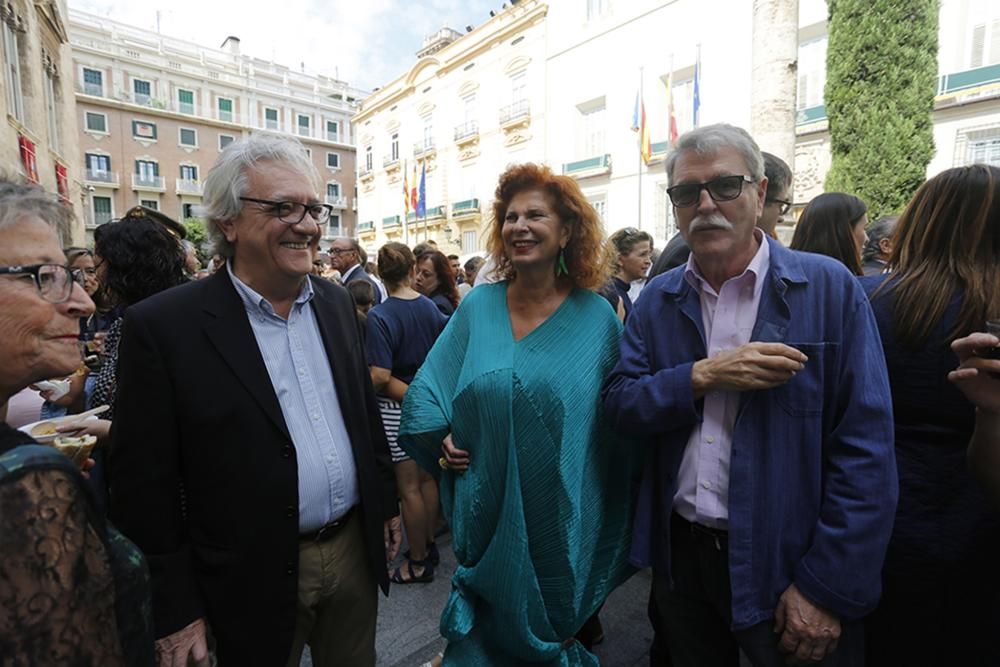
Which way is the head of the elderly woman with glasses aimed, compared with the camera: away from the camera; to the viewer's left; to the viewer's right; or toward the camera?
to the viewer's right

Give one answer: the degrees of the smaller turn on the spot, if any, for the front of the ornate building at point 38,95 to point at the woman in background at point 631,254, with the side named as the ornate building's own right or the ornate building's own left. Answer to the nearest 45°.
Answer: approximately 45° to the ornate building's own right

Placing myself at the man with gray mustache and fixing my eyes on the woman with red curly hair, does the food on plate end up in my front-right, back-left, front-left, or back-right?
front-left

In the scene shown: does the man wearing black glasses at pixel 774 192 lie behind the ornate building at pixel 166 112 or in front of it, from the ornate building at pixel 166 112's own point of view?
in front

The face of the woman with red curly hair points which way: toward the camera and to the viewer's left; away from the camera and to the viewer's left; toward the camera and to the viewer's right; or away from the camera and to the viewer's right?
toward the camera and to the viewer's left

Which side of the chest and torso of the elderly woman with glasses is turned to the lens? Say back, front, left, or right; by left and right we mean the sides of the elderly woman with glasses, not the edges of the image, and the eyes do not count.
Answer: right

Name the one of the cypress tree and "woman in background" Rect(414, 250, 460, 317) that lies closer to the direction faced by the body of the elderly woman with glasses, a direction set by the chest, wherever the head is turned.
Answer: the cypress tree

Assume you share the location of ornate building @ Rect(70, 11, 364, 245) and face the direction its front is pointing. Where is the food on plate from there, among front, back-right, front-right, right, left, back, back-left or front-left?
front-right

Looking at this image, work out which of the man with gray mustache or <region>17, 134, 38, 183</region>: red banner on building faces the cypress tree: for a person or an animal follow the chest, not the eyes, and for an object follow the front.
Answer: the red banner on building

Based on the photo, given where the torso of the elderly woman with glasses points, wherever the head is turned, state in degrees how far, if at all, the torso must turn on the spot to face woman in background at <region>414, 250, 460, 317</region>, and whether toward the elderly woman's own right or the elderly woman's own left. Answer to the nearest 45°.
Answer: approximately 45° to the elderly woman's own left

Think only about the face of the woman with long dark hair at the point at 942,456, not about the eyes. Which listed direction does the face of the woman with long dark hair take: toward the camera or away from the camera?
away from the camera

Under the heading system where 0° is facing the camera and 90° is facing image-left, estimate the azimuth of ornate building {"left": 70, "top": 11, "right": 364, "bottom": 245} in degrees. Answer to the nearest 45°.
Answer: approximately 315°

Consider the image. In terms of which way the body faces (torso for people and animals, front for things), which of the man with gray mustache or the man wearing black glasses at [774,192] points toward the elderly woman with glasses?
the man with gray mustache

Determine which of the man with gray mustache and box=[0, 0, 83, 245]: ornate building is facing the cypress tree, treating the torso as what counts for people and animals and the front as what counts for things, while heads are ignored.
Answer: the ornate building
